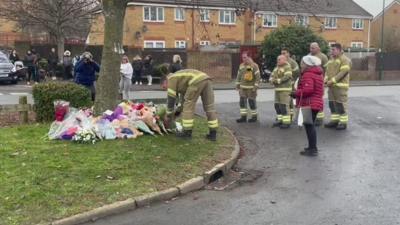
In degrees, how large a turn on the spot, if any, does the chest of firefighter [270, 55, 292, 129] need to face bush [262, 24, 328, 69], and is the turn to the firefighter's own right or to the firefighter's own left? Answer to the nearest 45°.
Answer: approximately 90° to the firefighter's own right

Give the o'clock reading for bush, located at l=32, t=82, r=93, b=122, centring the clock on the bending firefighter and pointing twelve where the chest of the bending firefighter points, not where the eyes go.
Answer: The bush is roughly at 1 o'clock from the bending firefighter.

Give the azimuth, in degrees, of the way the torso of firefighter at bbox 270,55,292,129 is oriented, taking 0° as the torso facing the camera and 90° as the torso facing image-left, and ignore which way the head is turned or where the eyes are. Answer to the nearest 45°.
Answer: approximately 90°

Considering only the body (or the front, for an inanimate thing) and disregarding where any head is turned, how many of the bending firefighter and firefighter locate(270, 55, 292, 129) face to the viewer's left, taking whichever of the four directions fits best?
2

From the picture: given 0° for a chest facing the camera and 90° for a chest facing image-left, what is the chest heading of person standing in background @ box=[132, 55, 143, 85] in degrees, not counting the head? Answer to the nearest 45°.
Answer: approximately 0°

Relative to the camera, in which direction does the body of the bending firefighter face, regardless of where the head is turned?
to the viewer's left

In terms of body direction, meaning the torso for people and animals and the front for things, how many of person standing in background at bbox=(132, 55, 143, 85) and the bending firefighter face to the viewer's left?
1

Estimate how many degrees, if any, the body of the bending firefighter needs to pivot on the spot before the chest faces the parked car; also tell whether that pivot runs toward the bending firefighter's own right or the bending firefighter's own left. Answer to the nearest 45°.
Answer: approximately 45° to the bending firefighter's own right

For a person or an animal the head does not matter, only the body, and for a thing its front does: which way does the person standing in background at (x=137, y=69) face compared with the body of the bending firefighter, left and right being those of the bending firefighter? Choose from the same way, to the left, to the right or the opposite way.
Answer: to the left
